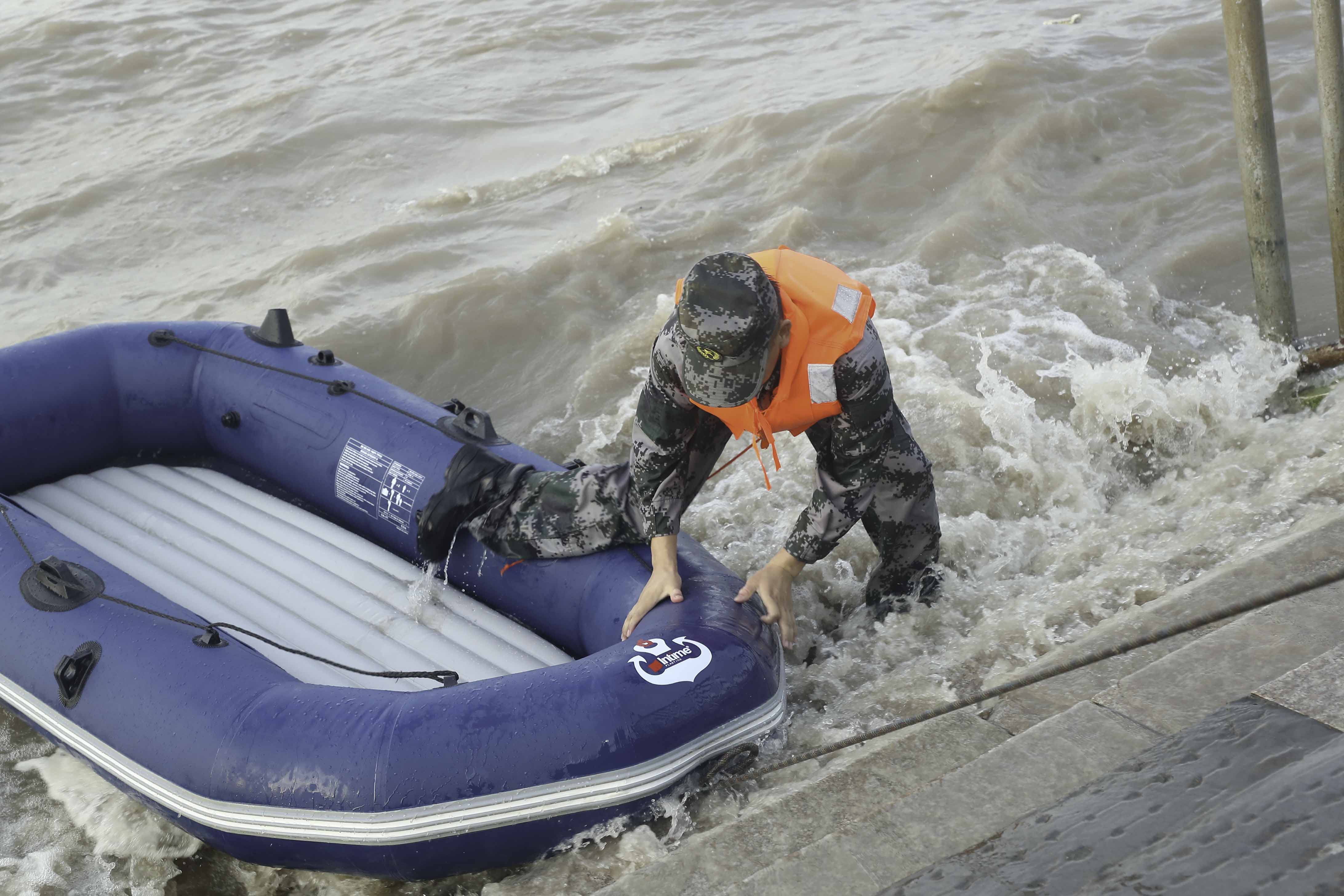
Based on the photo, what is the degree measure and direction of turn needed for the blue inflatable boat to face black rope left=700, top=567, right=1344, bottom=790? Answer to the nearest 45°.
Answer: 0° — it already faces it

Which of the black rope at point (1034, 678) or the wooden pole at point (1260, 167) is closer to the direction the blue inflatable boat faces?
the black rope

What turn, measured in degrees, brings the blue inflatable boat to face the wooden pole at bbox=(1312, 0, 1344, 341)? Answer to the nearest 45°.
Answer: approximately 45° to its left

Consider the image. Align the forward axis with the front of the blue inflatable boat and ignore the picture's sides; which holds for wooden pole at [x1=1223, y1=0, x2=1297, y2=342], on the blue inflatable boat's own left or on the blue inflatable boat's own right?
on the blue inflatable boat's own left

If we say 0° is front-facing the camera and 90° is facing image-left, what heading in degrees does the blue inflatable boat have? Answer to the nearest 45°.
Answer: approximately 315°

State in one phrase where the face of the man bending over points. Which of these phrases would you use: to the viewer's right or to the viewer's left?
to the viewer's left
